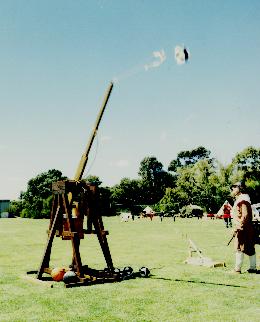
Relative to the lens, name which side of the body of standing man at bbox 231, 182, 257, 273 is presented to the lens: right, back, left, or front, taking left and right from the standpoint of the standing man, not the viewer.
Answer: left
